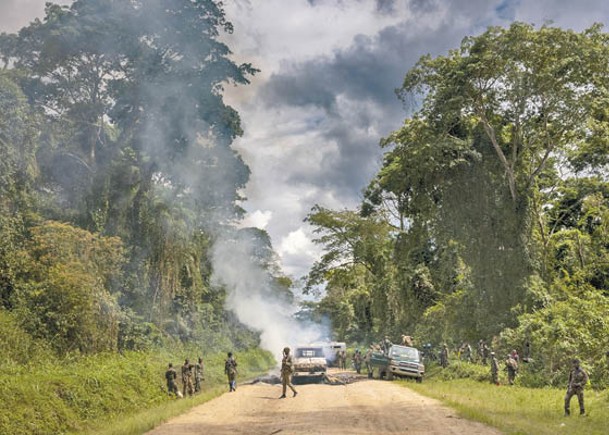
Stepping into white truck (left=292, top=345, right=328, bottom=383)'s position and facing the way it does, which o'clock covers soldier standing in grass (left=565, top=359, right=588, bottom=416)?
The soldier standing in grass is roughly at 11 o'clock from the white truck.

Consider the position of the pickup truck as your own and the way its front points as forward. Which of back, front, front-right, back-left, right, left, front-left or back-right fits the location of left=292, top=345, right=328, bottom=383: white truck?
back-right

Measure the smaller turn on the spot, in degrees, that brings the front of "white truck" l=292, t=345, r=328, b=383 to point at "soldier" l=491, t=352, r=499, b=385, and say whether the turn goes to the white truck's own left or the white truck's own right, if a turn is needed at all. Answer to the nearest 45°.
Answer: approximately 45° to the white truck's own left

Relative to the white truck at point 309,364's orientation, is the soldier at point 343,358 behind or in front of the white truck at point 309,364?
behind

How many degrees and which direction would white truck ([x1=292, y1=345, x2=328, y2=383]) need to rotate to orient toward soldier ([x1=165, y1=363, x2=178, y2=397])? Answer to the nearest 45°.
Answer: approximately 45° to its right

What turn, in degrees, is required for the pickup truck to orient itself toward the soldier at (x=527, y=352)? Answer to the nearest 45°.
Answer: approximately 45° to its left

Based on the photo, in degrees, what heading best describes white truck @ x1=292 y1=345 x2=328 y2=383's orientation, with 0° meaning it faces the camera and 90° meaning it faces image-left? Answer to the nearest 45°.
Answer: approximately 0°

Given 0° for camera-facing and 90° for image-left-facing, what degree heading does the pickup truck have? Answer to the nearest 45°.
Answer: approximately 315°

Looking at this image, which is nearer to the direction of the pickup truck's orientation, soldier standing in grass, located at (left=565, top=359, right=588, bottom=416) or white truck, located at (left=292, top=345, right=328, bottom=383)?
the soldier standing in grass
